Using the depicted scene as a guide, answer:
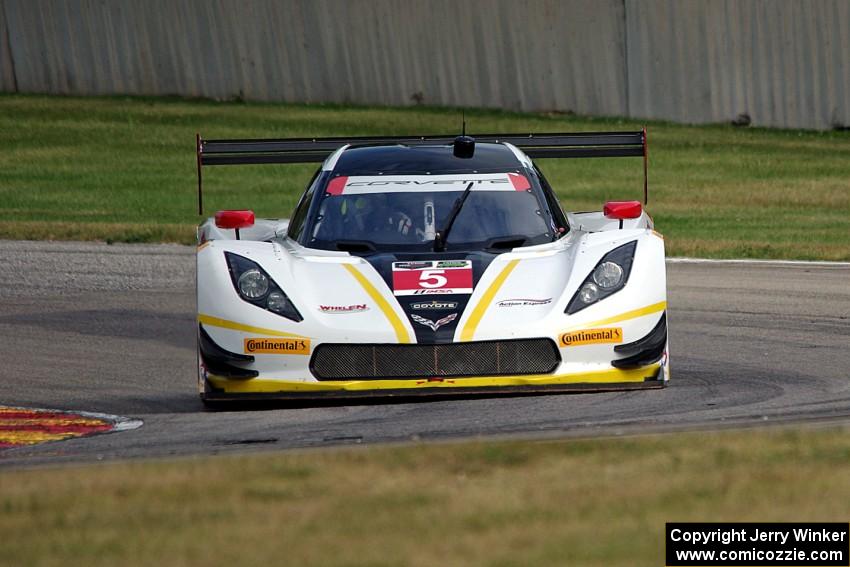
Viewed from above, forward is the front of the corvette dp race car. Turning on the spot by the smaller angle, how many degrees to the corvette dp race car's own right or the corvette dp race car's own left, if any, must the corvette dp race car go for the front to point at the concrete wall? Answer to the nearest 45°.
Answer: approximately 180°

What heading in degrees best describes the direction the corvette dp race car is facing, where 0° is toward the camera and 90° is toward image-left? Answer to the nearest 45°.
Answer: approximately 0°
